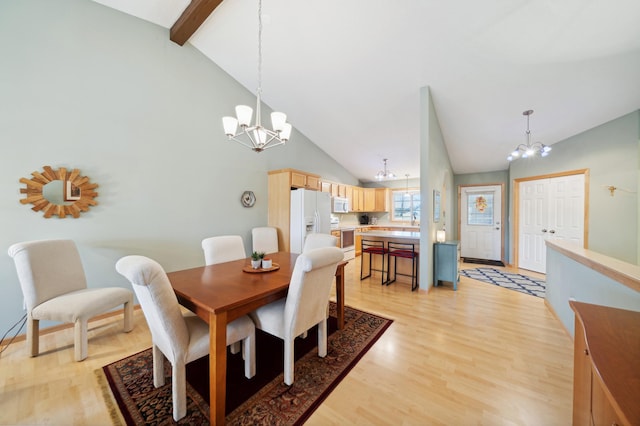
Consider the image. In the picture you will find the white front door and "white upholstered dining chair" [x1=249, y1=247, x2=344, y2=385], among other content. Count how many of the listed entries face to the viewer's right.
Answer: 0

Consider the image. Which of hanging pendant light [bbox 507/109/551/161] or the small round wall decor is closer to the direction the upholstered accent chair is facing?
the hanging pendant light

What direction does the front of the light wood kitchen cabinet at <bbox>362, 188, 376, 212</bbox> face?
toward the camera

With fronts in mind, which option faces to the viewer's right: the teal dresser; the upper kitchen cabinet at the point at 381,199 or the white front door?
the teal dresser

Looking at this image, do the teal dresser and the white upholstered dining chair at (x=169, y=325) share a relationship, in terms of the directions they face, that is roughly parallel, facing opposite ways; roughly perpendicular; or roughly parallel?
roughly perpendicular

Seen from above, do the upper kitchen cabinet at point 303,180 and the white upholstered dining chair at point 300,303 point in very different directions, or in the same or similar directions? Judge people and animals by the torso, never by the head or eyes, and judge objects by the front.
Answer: very different directions

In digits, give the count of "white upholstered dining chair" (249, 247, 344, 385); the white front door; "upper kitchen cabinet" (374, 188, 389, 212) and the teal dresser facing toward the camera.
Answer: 2

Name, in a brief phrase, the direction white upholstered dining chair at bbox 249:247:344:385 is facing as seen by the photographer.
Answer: facing away from the viewer and to the left of the viewer

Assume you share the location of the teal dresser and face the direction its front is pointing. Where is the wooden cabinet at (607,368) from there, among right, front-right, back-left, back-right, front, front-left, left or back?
right

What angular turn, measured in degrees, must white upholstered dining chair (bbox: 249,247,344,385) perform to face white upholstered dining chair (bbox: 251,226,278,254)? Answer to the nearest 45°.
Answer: approximately 45° to its right

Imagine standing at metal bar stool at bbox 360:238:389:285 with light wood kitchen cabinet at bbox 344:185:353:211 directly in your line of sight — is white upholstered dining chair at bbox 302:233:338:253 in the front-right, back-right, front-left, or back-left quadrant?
back-left

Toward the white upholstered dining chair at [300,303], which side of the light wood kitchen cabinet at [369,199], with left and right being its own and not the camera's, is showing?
front

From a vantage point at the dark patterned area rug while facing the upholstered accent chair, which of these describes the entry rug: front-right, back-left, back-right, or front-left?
back-right

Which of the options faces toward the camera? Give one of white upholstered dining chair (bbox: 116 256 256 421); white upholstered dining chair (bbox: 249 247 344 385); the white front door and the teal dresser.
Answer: the white front door

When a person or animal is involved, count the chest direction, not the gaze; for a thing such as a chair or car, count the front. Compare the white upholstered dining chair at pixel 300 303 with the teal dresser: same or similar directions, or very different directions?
very different directions

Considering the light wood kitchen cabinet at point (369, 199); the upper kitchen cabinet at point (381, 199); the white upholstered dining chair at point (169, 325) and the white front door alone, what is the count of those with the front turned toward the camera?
3

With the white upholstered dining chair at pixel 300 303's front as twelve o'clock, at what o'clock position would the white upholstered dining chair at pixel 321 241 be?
the white upholstered dining chair at pixel 321 241 is roughly at 2 o'clock from the white upholstered dining chair at pixel 300 303.

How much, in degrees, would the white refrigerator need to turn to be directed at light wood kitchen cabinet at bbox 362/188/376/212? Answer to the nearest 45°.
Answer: approximately 90° to its left

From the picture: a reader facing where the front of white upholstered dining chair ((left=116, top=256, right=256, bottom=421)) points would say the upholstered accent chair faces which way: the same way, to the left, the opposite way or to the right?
to the right

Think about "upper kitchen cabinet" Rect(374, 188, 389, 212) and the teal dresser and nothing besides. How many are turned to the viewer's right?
1
